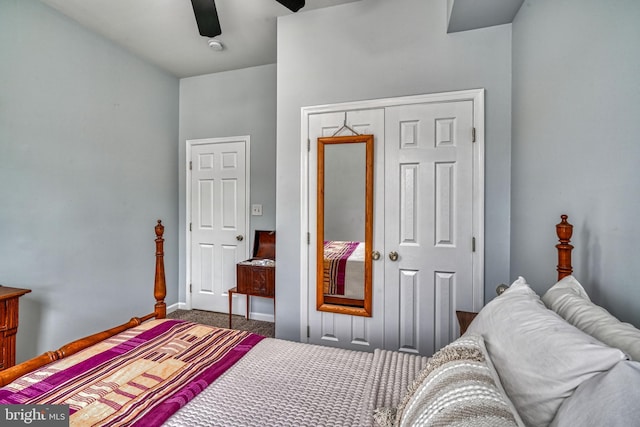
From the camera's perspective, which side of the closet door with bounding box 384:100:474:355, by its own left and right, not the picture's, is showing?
front

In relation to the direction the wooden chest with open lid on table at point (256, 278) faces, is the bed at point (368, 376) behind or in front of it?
in front

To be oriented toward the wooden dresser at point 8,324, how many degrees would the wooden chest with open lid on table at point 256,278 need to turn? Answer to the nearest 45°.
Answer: approximately 45° to its right

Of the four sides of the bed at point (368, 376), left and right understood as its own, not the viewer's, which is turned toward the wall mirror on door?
right

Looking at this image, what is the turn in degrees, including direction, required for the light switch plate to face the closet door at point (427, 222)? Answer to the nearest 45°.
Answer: approximately 45° to its left

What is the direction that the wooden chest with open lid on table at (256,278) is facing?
toward the camera

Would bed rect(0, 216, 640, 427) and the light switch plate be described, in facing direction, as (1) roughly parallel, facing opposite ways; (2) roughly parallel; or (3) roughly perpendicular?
roughly perpendicular

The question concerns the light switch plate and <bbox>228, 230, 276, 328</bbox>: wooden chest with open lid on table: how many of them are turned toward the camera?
2

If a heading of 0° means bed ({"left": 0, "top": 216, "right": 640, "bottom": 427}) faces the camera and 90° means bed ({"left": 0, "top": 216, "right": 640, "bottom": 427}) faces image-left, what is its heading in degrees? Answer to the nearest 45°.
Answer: approximately 90°

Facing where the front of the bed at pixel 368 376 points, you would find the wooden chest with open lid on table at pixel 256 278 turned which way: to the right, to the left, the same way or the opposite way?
to the left

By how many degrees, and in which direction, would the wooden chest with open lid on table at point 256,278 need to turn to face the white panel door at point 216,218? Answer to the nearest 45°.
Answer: approximately 135° to its right
